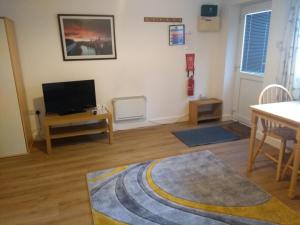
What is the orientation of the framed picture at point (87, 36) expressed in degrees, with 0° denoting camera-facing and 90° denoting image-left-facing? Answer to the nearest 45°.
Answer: approximately 0°

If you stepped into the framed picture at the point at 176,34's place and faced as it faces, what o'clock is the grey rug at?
The grey rug is roughly at 12 o'clock from the framed picture.

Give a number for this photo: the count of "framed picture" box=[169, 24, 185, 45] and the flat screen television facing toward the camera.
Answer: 2

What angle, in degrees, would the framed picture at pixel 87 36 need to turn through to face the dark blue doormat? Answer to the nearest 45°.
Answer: approximately 90° to its left

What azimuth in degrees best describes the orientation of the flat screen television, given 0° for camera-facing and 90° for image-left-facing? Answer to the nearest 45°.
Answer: approximately 0°

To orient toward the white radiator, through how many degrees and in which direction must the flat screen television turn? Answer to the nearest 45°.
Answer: approximately 90° to its left

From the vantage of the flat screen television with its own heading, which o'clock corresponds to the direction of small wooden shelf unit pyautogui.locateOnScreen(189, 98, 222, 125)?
The small wooden shelf unit is roughly at 9 o'clock from the flat screen television.
